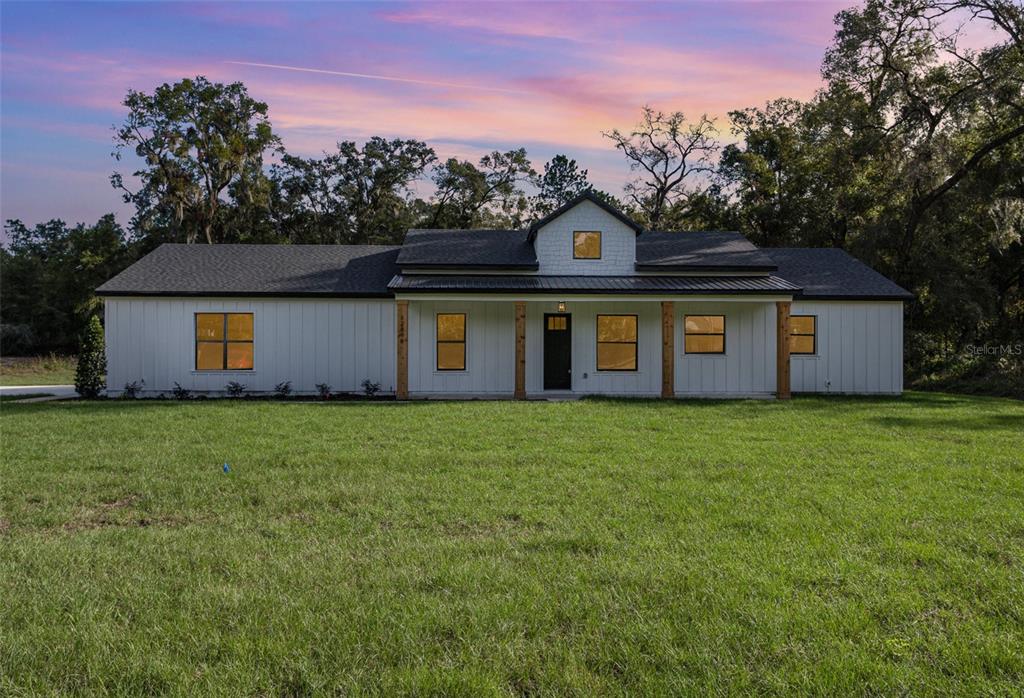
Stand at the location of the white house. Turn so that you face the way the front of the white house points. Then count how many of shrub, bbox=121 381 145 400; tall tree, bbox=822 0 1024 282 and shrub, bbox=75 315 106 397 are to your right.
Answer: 2

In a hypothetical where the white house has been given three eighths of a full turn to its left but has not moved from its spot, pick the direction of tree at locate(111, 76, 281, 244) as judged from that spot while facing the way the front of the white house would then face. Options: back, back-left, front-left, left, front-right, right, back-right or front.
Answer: left

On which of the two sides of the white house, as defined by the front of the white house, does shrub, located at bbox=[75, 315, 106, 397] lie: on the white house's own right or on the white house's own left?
on the white house's own right

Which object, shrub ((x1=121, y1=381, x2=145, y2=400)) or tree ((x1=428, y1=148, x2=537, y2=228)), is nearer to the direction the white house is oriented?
the shrub

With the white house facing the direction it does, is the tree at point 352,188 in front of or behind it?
behind

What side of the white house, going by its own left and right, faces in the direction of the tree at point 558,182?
back

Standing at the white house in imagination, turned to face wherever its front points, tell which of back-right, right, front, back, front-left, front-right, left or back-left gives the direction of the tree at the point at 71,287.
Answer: back-right

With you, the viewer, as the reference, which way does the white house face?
facing the viewer

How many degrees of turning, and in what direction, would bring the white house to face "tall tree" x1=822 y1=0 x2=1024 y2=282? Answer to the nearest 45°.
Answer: approximately 135° to its left

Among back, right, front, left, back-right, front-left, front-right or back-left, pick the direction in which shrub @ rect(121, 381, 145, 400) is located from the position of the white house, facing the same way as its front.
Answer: right

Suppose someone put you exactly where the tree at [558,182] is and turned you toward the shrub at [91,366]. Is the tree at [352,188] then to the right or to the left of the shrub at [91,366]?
right

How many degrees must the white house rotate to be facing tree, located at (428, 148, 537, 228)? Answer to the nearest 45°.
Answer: approximately 180°
